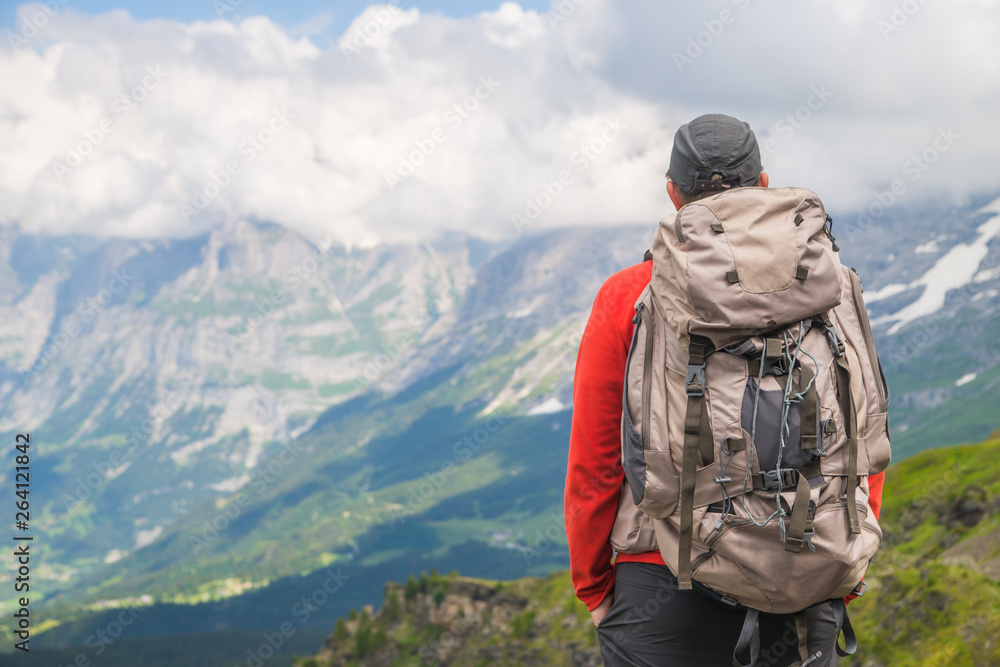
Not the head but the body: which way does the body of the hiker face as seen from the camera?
away from the camera
